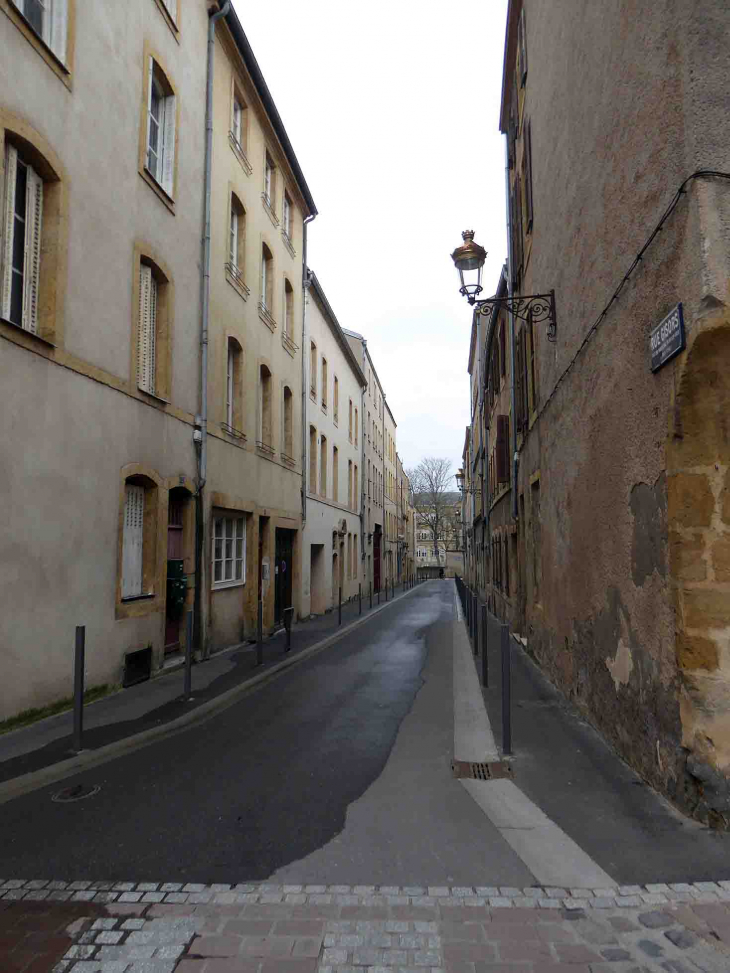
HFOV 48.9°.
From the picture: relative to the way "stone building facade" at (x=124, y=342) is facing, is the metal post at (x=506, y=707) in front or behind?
in front

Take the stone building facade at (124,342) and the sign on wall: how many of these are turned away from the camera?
0

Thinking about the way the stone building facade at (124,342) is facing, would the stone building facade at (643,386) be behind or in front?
in front
